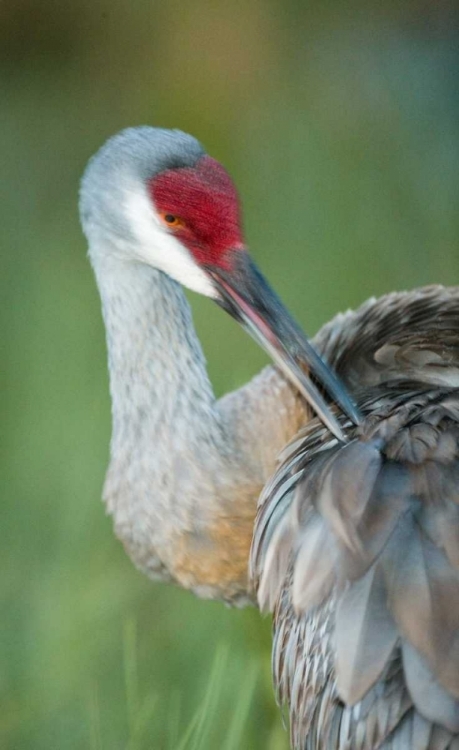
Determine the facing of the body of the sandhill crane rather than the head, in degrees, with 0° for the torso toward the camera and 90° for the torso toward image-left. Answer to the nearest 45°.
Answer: approximately 90°
